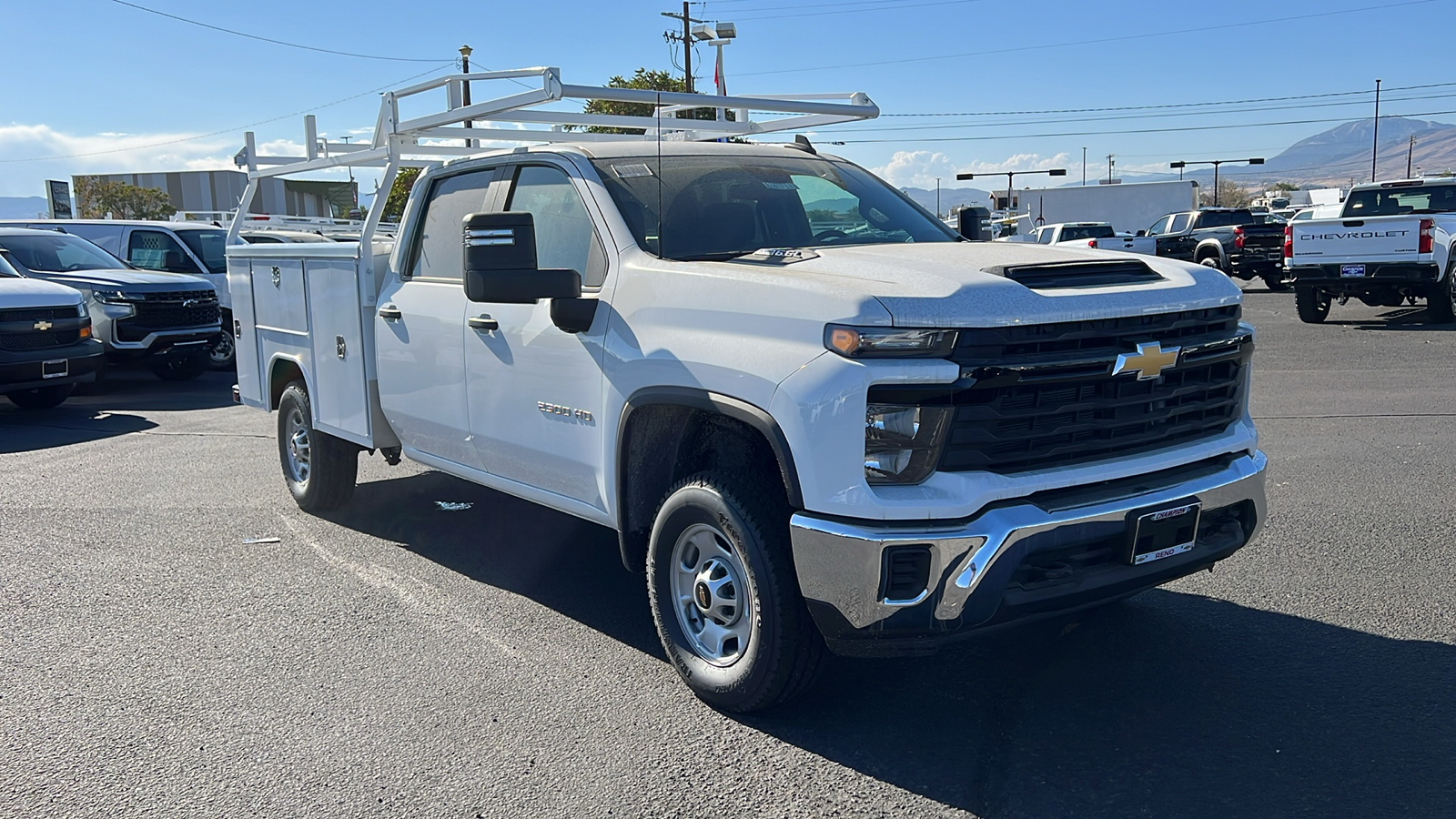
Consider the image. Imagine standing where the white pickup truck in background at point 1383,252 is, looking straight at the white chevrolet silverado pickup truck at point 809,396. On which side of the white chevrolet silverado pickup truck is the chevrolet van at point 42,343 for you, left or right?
right

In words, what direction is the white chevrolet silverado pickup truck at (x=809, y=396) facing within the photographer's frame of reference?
facing the viewer and to the right of the viewer

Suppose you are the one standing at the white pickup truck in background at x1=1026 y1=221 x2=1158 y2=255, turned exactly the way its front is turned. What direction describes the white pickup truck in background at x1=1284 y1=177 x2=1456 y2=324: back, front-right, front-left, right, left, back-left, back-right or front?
back-left

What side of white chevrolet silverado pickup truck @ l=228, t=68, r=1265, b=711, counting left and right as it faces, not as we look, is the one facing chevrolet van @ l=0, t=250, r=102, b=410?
back

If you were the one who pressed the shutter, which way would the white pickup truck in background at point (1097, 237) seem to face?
facing away from the viewer and to the left of the viewer

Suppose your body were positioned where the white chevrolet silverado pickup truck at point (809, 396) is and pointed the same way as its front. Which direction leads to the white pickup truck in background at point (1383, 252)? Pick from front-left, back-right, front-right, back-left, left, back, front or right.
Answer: left

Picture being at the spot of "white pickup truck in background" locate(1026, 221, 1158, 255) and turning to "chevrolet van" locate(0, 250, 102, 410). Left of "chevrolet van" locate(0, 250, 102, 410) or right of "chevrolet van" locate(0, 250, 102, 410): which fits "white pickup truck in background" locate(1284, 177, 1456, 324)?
left

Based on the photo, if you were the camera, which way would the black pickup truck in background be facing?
facing away from the viewer and to the left of the viewer
